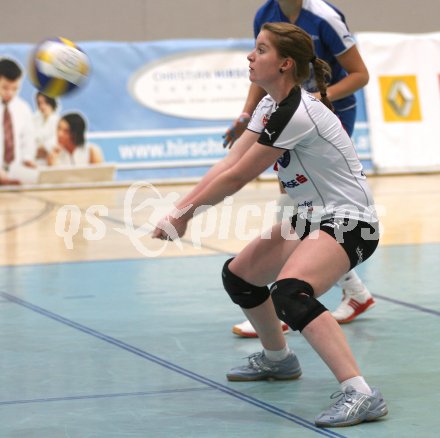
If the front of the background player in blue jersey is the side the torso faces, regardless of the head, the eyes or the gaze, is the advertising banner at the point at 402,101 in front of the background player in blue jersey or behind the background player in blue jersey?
behind

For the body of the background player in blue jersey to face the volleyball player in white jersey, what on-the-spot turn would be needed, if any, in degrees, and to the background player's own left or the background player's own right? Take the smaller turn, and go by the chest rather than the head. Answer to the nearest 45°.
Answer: approximately 45° to the background player's own left

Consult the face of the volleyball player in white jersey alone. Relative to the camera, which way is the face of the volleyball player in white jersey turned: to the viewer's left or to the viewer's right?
to the viewer's left

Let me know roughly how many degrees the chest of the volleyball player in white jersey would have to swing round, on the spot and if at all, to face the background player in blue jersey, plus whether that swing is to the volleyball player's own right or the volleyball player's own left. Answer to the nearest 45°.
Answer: approximately 90° to the volleyball player's own right

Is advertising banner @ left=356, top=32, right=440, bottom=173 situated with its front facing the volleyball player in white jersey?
yes

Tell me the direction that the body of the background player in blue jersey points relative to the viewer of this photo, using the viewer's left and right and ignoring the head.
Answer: facing the viewer and to the left of the viewer

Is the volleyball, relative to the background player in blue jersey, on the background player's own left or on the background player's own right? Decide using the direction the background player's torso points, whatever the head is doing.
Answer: on the background player's own right

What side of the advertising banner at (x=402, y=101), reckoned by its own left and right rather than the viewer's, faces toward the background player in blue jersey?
front

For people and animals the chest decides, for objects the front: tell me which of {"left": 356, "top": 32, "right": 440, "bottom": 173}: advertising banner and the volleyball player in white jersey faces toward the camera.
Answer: the advertising banner

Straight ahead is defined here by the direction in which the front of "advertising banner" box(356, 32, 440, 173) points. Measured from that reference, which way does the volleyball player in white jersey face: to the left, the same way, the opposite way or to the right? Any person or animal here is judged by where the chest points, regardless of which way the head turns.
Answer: to the right

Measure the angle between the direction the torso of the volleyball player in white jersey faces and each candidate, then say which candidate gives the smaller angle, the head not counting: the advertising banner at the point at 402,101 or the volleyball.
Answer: the volleyball

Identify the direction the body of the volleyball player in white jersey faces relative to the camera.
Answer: to the viewer's left

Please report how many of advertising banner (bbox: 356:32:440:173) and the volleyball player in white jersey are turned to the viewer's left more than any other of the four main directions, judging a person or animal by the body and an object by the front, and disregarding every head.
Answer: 1

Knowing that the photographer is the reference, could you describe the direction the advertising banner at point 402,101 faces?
facing the viewer
